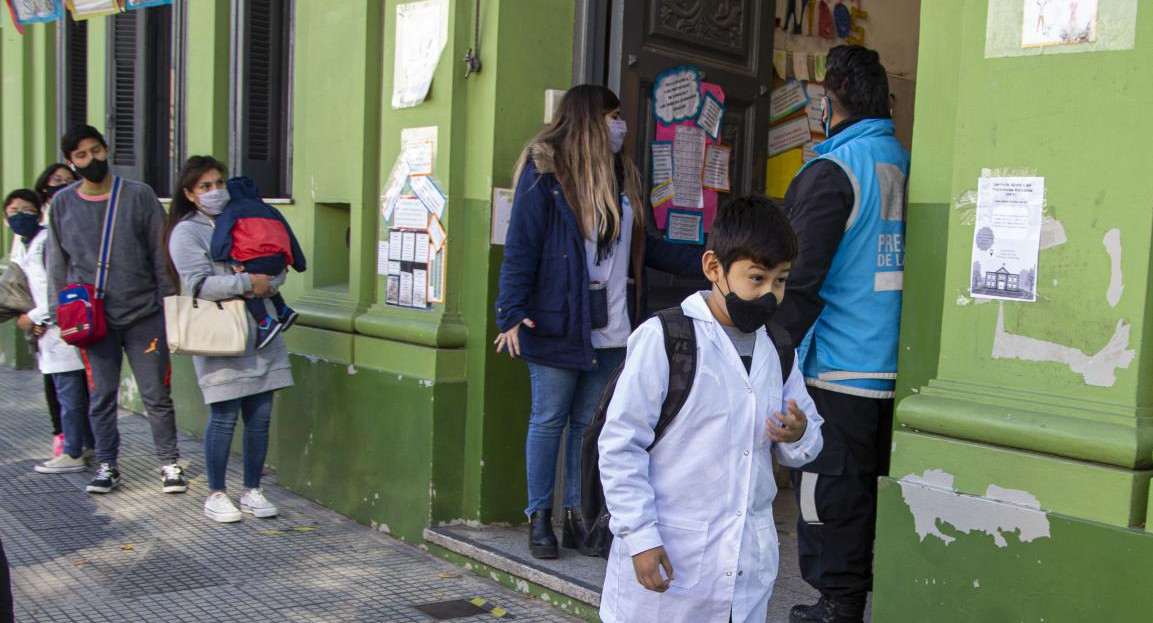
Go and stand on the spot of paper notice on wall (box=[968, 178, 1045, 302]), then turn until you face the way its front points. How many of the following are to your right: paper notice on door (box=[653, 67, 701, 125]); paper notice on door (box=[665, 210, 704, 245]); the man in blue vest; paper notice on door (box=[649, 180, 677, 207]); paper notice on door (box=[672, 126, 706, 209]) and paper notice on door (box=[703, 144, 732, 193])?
6

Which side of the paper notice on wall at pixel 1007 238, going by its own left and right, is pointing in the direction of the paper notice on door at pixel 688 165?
right

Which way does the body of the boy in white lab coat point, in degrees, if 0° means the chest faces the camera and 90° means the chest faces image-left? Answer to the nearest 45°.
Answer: approximately 315°

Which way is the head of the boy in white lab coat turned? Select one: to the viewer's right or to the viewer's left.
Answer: to the viewer's right

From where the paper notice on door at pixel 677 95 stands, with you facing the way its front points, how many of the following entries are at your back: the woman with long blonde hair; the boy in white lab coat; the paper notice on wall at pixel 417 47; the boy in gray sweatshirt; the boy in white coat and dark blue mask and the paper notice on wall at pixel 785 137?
1

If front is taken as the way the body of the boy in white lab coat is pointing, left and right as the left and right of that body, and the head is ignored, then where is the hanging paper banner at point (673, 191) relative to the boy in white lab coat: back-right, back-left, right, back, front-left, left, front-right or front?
back-left

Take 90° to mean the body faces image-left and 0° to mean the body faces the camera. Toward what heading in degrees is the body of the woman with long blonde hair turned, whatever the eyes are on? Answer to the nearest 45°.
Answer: approximately 315°

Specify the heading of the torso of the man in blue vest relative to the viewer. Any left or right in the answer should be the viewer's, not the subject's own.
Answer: facing away from the viewer and to the left of the viewer

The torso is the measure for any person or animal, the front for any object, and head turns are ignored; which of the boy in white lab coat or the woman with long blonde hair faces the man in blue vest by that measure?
the woman with long blonde hair
